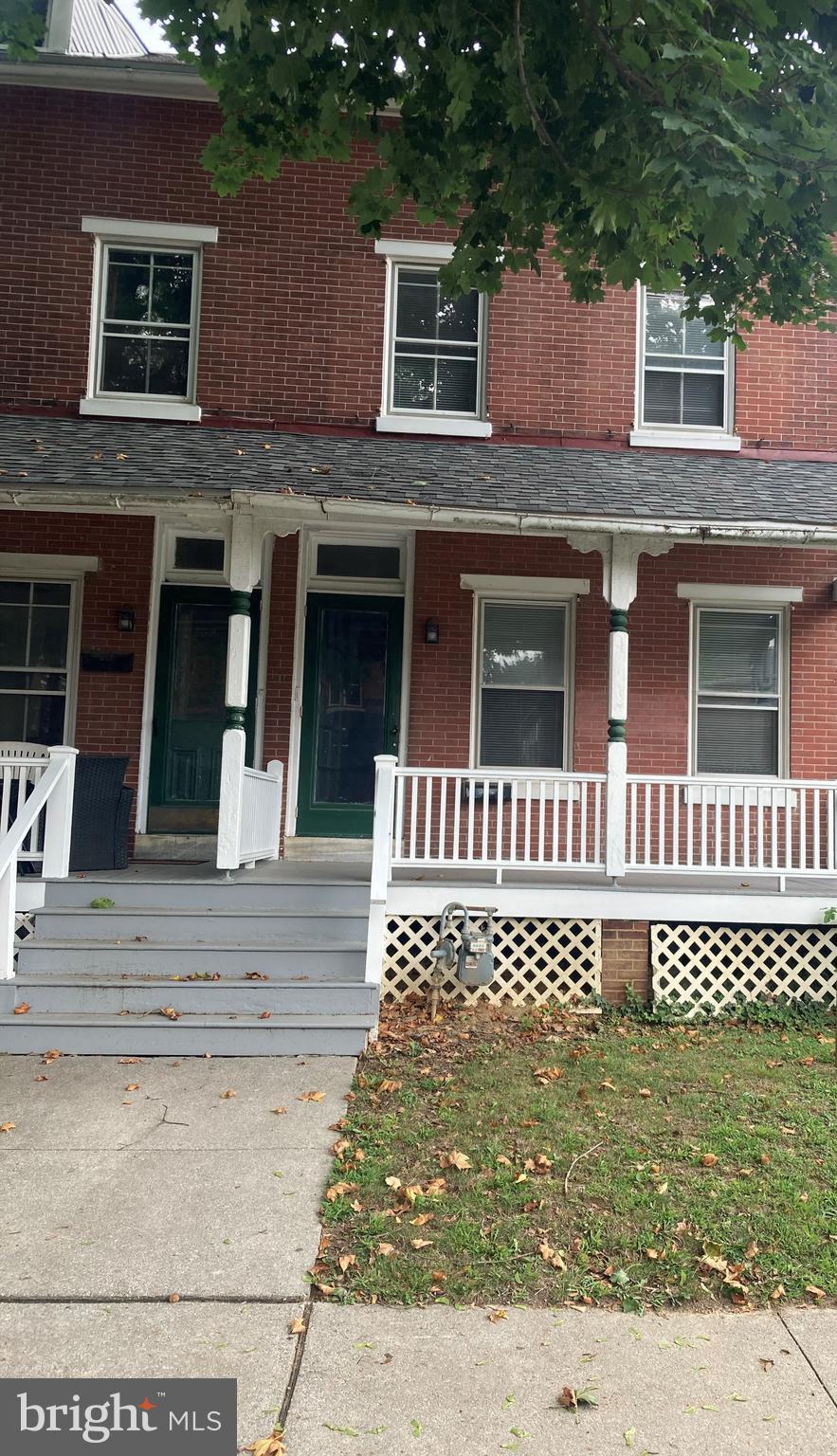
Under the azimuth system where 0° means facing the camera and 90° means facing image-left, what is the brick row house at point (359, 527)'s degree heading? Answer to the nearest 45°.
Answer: approximately 0°
